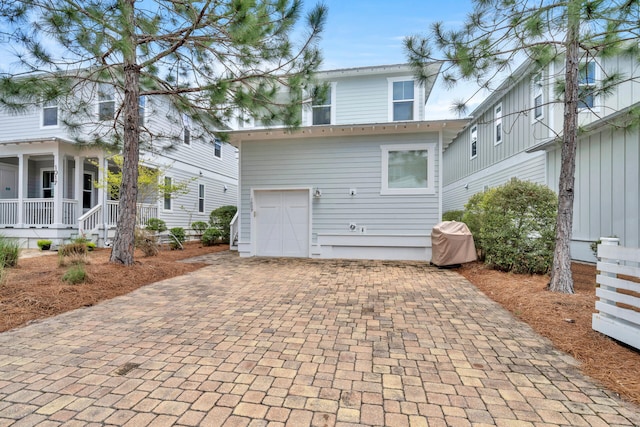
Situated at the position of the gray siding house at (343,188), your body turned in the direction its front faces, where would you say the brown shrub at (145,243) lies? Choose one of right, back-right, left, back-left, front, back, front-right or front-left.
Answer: right

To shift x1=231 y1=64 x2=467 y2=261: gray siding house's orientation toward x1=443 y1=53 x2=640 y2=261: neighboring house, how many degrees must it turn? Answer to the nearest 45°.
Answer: approximately 90° to its left

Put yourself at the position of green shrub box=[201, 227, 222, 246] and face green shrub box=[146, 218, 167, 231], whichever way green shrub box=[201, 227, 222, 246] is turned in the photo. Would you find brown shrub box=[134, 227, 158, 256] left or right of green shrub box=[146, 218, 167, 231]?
left

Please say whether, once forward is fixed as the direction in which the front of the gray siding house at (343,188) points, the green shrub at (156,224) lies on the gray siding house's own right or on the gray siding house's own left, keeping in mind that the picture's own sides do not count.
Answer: on the gray siding house's own right

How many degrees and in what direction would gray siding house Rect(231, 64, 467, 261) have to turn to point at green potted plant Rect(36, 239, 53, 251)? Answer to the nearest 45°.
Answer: approximately 90° to its right

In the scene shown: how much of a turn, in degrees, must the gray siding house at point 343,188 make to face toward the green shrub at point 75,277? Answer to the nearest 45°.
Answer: approximately 45° to its right

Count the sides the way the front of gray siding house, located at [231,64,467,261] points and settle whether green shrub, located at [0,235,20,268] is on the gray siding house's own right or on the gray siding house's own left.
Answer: on the gray siding house's own right

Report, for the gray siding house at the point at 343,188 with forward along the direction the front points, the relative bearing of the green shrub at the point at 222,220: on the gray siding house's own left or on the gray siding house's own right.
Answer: on the gray siding house's own right

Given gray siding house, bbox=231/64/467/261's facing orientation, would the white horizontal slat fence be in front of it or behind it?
in front

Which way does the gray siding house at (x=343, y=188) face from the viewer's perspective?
toward the camera

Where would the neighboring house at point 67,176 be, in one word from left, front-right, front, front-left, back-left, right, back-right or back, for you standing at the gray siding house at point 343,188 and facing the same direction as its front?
right
